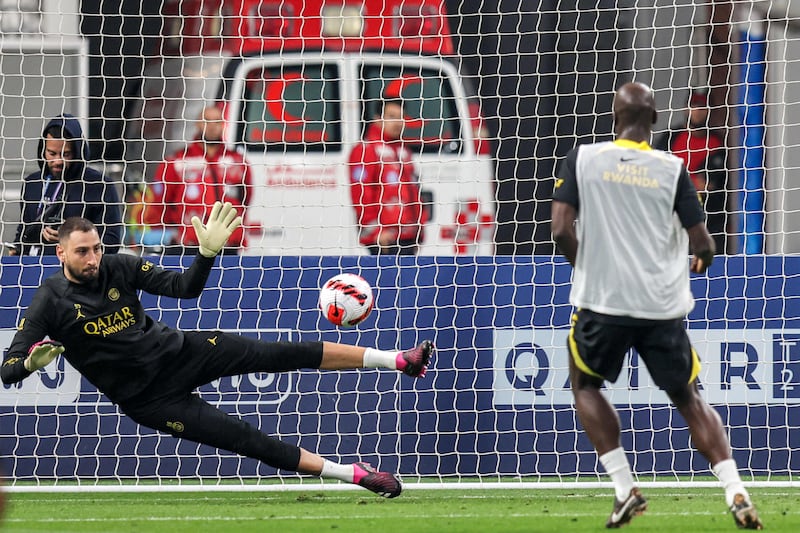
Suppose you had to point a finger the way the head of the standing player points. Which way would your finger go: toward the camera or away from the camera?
away from the camera

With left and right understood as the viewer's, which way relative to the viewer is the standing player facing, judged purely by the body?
facing away from the viewer

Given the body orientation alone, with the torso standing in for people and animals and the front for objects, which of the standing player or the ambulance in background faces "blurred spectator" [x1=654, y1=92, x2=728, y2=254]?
the standing player
